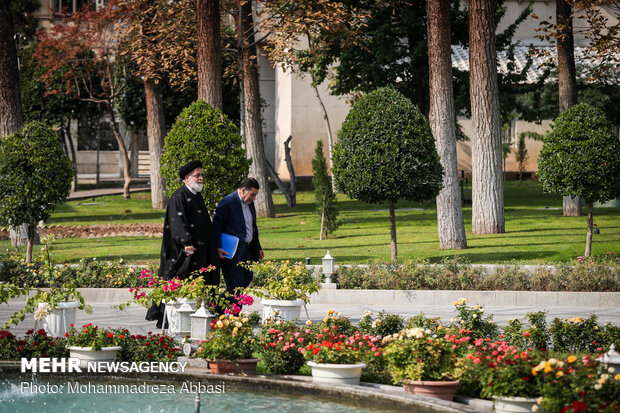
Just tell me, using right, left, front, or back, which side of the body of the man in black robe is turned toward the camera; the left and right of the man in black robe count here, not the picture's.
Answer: right

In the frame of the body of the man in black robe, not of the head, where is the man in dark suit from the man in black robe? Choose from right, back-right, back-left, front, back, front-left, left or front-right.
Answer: front-left

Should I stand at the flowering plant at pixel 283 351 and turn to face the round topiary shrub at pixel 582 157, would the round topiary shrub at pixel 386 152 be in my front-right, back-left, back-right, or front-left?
front-left

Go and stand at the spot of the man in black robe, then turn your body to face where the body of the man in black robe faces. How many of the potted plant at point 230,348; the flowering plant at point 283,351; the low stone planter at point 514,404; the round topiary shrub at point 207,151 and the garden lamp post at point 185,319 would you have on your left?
1

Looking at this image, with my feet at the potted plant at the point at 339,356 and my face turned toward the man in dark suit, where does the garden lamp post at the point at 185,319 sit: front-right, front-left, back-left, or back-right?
front-left

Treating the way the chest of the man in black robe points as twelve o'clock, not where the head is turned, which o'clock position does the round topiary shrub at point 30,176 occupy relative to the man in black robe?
The round topiary shrub is roughly at 8 o'clock from the man in black robe.

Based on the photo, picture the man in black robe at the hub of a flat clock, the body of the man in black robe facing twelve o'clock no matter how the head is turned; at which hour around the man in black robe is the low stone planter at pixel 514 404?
The low stone planter is roughly at 2 o'clock from the man in black robe.

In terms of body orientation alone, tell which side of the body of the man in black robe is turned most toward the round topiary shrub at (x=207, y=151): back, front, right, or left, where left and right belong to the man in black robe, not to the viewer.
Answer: left

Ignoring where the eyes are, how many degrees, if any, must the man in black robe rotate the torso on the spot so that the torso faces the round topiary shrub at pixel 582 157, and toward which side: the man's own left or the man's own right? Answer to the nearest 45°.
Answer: approximately 45° to the man's own left

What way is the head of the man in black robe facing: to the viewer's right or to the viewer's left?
to the viewer's right

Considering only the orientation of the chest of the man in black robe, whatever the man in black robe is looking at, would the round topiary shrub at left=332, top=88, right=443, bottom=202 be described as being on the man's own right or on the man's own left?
on the man's own left

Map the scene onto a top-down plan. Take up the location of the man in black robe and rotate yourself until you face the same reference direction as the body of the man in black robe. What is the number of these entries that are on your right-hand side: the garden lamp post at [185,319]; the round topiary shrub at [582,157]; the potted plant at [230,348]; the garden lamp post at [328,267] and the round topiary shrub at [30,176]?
2

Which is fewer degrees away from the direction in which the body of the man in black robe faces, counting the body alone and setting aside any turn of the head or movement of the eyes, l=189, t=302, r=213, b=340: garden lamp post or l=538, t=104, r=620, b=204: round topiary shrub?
the round topiary shrub

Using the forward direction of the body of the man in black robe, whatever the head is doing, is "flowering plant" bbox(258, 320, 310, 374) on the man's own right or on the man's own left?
on the man's own right

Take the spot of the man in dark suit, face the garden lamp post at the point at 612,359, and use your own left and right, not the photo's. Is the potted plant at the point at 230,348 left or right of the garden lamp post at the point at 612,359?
right
